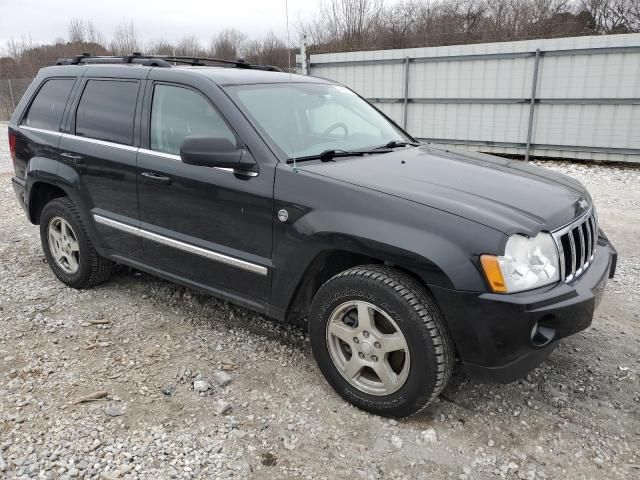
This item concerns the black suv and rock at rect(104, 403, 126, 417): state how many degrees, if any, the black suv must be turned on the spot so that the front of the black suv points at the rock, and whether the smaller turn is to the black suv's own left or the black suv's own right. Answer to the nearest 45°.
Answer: approximately 135° to the black suv's own right

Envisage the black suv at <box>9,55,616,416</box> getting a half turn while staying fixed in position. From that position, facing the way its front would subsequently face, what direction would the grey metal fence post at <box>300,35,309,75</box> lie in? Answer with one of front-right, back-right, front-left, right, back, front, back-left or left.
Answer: front-right

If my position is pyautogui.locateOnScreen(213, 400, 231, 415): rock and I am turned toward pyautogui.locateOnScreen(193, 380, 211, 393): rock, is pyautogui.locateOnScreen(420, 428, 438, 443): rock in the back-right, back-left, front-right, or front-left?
back-right

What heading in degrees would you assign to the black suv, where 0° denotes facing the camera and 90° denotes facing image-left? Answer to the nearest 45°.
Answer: approximately 315°

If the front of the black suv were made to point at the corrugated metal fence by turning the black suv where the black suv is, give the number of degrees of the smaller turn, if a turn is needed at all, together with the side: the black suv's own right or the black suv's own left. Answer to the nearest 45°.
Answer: approximately 90° to the black suv's own left
